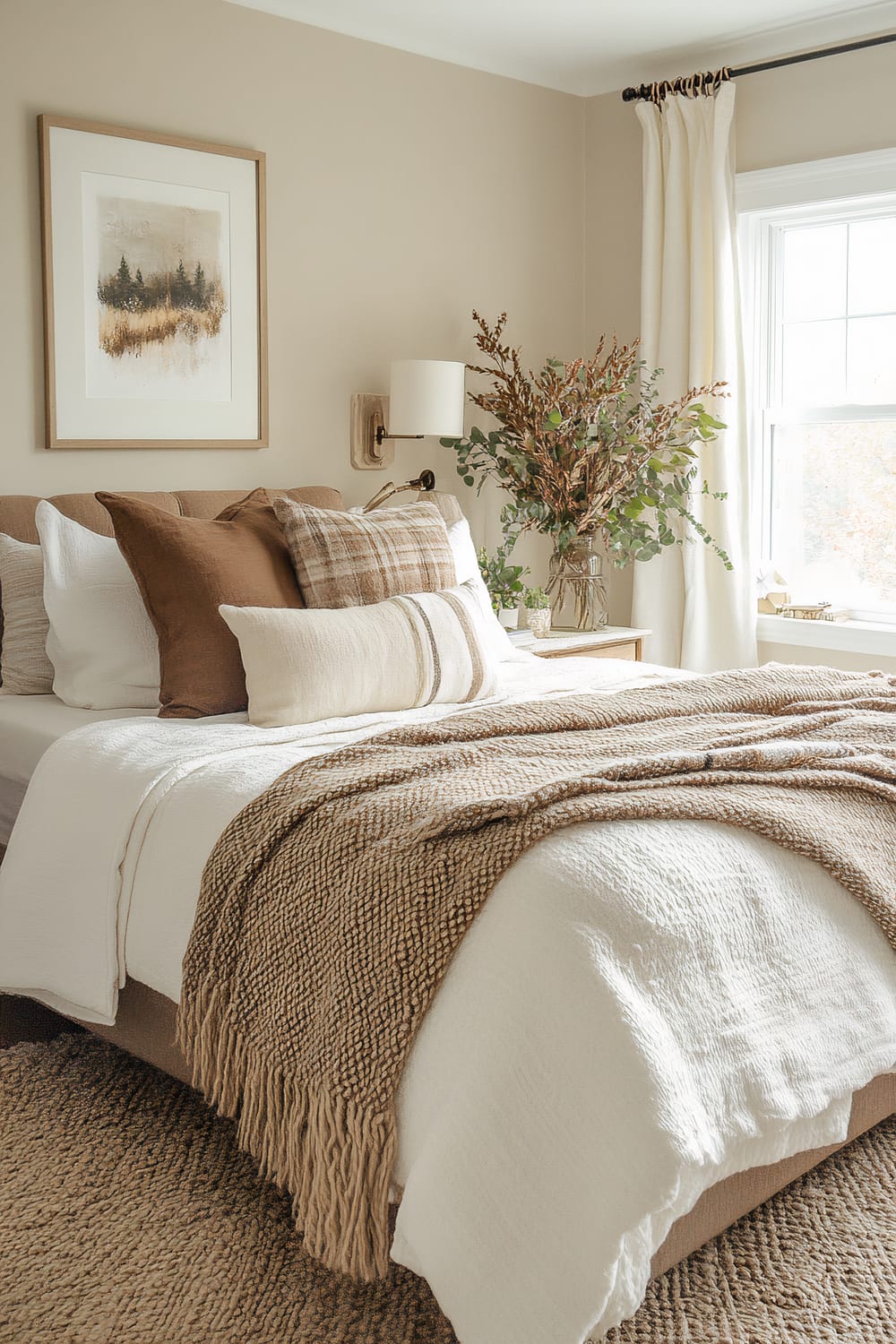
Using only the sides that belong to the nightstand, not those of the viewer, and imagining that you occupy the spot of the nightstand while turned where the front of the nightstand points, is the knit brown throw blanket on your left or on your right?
on your right

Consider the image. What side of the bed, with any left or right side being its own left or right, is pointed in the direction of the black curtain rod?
left

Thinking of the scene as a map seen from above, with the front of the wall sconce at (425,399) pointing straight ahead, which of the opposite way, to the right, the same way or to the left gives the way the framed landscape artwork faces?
the same way

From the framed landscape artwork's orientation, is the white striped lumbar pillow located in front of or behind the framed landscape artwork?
in front

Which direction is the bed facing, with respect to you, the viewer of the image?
facing the viewer and to the right of the viewer

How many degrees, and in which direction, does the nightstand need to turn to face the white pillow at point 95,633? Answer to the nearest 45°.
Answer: approximately 90° to its right

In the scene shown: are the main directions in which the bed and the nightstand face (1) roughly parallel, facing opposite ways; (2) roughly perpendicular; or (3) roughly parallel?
roughly parallel

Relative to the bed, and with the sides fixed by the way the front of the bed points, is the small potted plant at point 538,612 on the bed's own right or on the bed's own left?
on the bed's own left

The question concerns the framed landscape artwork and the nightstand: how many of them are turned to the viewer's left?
0

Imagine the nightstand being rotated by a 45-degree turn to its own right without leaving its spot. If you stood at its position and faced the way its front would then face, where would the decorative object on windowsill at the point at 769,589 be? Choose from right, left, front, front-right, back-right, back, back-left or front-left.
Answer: back-left

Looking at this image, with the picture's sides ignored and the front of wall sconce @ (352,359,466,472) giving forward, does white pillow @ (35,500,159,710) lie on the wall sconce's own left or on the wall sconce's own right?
on the wall sconce's own right

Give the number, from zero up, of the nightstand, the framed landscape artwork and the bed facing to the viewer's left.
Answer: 0

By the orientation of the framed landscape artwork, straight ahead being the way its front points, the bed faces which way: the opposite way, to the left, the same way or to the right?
the same way

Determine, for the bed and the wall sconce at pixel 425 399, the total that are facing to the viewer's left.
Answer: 0
